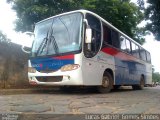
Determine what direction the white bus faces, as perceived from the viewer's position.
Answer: facing the viewer and to the left of the viewer

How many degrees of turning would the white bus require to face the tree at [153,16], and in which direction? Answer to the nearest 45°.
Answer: approximately 180°

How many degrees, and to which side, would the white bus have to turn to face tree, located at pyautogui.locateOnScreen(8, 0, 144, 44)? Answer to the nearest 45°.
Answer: approximately 135° to its right
